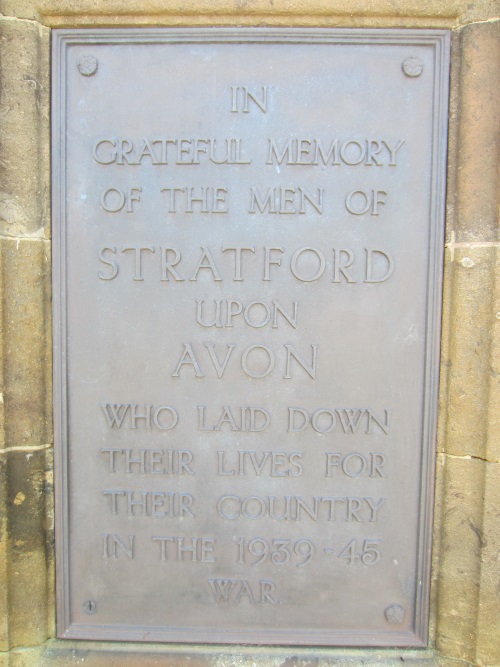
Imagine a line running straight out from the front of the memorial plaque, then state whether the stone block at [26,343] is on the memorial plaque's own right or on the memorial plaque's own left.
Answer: on the memorial plaque's own right

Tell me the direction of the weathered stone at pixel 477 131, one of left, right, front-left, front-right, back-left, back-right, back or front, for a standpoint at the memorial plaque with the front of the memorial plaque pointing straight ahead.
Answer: left

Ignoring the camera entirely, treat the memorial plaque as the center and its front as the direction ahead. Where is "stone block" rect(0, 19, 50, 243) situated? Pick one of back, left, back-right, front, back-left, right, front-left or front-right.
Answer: right

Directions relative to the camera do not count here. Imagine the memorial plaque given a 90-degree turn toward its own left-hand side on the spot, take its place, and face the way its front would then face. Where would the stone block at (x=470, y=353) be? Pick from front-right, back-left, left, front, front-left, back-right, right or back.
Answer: front

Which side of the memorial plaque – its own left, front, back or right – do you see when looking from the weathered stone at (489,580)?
left

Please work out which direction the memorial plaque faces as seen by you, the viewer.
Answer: facing the viewer
